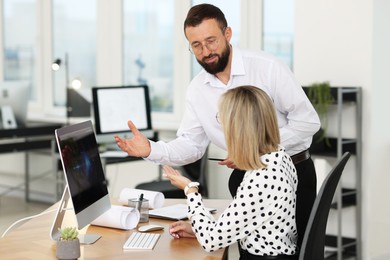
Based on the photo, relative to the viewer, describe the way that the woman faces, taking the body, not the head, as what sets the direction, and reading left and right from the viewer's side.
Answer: facing away from the viewer and to the left of the viewer

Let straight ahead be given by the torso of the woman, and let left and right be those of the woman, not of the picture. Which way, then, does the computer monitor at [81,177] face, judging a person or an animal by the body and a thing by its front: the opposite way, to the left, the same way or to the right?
the opposite way

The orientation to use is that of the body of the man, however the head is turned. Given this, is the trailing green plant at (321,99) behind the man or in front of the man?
behind

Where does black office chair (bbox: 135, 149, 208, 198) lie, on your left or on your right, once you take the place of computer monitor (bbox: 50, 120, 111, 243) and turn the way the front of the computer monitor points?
on your left

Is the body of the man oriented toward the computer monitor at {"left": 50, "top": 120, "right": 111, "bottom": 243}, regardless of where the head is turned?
yes

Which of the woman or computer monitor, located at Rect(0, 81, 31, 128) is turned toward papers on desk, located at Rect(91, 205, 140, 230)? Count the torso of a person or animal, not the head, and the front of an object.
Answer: the woman

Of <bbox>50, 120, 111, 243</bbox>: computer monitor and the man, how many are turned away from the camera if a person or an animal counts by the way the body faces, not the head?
0

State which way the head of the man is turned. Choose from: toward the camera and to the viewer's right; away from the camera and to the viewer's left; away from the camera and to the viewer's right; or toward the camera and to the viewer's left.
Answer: toward the camera and to the viewer's left

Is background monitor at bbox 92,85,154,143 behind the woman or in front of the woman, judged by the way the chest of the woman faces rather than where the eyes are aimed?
in front

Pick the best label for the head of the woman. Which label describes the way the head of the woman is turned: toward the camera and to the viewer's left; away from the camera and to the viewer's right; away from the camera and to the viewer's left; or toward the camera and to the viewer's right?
away from the camera and to the viewer's left
